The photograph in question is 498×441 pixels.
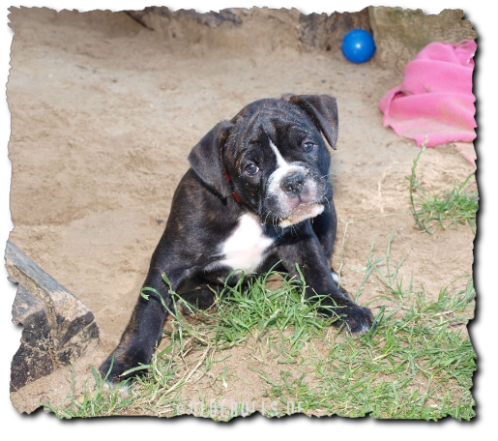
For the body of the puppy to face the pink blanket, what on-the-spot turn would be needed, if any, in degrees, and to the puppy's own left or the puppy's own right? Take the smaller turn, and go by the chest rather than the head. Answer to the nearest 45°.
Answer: approximately 135° to the puppy's own left

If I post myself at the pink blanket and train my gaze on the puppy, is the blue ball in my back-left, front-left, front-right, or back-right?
back-right

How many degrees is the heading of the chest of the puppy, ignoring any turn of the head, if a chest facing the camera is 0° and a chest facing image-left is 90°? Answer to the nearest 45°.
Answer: approximately 0°

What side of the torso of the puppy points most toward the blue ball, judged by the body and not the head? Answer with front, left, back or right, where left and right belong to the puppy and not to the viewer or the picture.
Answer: back
